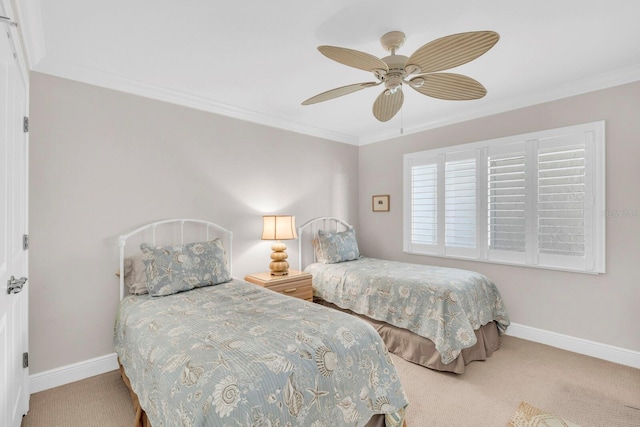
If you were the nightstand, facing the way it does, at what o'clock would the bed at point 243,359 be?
The bed is roughly at 2 o'clock from the nightstand.

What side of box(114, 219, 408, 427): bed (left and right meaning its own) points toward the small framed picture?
left

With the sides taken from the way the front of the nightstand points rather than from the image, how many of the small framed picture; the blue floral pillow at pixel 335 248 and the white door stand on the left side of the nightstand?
2

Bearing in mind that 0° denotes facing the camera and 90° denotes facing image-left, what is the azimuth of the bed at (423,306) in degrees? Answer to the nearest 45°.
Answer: approximately 315°

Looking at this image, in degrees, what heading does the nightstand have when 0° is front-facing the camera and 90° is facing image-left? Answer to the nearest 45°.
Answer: approximately 315°

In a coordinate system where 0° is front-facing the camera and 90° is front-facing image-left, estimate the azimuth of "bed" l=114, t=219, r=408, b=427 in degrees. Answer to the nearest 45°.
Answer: approximately 315°
